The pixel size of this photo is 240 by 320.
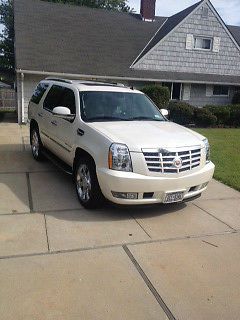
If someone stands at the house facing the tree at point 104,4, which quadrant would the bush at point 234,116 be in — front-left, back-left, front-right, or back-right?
back-right

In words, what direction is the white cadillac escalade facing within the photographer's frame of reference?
facing the viewer and to the right of the viewer

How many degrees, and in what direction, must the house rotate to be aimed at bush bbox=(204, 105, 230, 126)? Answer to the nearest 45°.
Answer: approximately 45° to its left

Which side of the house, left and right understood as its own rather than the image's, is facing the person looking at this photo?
front

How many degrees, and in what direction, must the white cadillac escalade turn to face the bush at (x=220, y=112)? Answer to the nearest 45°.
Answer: approximately 135° to its left

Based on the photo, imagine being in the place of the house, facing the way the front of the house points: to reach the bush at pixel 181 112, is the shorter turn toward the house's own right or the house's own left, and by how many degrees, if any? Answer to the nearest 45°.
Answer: approximately 45° to the house's own left

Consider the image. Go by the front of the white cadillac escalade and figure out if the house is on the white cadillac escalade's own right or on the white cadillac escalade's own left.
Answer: on the white cadillac escalade's own left

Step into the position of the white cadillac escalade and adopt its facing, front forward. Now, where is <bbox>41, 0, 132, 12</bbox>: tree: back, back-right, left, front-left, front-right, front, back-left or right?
back-left

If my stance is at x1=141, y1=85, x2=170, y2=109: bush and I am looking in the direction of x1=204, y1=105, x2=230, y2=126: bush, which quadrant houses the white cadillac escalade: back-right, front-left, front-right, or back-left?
back-right

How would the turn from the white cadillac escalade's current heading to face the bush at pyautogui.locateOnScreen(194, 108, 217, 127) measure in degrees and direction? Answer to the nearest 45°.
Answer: approximately 135° to its left

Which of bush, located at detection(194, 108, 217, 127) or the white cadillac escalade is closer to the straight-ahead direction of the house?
the white cadillac escalade

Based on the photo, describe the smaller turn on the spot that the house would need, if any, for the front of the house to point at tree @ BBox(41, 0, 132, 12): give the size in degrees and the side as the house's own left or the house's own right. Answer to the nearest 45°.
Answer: approximately 180°

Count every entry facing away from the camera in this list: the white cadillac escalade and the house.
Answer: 0

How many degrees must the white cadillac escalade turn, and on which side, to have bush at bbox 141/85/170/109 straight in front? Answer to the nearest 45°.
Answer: approximately 135° to its left
